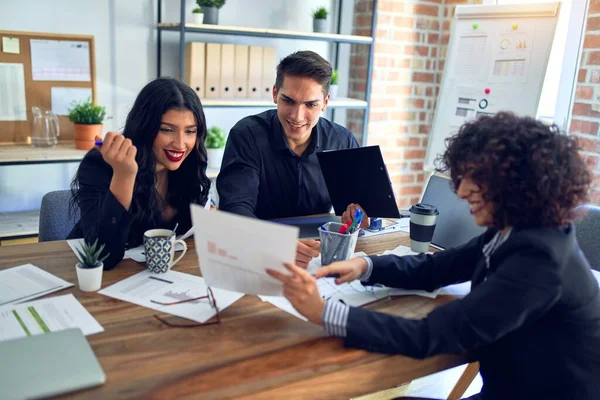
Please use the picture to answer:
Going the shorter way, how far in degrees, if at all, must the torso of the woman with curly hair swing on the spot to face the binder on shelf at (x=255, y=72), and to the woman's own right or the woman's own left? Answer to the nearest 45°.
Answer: approximately 45° to the woman's own right

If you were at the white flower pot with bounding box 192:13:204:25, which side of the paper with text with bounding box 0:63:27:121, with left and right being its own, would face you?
left

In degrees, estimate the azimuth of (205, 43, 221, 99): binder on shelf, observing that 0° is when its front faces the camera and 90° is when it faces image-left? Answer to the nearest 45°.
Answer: approximately 0°

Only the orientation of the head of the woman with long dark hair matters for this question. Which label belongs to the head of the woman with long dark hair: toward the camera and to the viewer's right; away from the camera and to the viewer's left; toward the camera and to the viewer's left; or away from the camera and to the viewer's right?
toward the camera and to the viewer's right

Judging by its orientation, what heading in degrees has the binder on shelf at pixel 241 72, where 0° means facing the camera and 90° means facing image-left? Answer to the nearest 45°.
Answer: approximately 0°

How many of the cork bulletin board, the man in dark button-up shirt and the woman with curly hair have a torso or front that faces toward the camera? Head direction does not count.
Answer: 2

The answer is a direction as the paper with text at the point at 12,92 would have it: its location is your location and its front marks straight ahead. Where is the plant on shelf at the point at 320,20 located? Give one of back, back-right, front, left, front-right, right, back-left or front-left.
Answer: left

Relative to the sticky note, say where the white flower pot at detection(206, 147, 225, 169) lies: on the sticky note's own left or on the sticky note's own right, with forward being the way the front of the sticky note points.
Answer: on the sticky note's own left

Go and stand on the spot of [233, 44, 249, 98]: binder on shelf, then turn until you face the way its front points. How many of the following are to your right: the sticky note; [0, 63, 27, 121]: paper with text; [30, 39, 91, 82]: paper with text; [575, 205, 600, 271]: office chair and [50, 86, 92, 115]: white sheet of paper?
4
